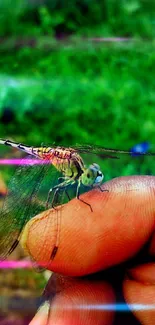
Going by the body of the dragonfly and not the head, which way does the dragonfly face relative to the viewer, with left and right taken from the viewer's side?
facing the viewer and to the right of the viewer
